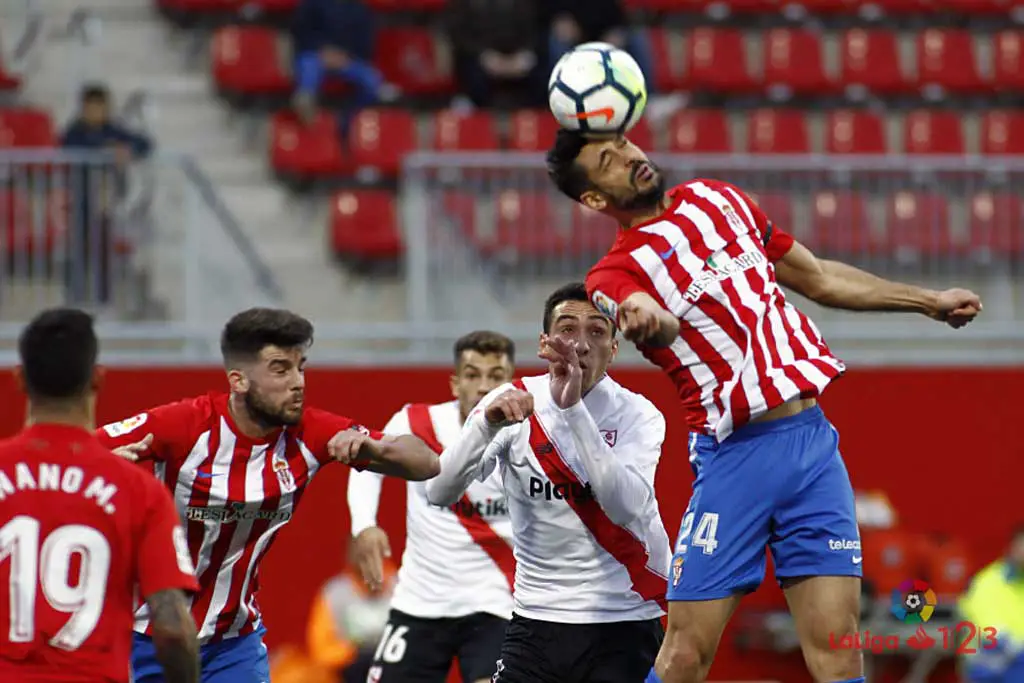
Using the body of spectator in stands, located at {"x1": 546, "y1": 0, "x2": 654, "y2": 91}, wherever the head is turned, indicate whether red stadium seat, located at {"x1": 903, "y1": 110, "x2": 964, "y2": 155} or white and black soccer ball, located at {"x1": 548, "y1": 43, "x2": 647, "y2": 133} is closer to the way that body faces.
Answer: the white and black soccer ball

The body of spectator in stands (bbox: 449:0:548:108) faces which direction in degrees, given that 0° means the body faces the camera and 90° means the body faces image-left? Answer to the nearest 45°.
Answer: approximately 0°

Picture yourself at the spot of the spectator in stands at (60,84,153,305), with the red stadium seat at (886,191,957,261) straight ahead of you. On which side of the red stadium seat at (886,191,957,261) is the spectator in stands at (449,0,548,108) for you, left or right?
left

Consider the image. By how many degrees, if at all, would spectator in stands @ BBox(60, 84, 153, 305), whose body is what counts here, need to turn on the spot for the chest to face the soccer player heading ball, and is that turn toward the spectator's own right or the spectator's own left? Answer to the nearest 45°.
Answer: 0° — they already face them

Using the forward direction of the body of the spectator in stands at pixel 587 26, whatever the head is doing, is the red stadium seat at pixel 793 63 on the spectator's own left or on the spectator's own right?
on the spectator's own left

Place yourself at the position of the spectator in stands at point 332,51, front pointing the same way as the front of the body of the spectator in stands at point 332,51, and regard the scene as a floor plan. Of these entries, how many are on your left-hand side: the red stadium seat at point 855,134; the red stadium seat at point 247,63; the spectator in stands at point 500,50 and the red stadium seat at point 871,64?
3

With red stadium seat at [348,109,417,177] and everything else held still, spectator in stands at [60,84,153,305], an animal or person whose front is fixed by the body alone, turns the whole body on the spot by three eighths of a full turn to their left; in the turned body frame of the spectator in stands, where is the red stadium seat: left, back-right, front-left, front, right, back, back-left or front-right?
front

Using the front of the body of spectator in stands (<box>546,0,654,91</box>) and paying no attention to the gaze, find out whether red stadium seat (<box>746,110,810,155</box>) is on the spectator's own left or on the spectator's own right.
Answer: on the spectator's own left
